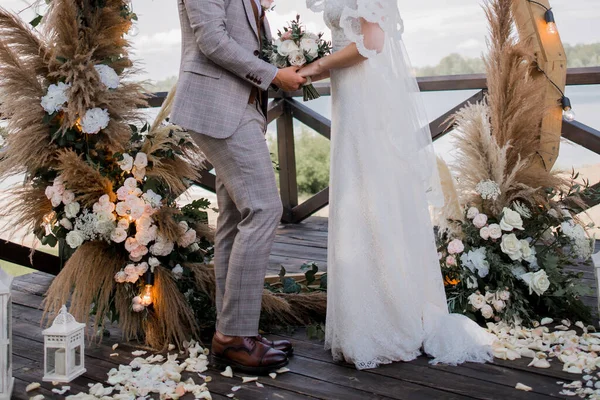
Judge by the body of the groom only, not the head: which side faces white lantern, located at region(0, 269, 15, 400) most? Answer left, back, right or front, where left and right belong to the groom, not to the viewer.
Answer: back

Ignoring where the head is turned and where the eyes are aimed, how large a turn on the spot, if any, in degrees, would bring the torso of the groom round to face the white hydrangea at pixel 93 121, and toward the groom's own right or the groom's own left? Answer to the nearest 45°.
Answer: approximately 135° to the groom's own left

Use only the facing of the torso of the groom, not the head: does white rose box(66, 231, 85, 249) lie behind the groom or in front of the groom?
behind

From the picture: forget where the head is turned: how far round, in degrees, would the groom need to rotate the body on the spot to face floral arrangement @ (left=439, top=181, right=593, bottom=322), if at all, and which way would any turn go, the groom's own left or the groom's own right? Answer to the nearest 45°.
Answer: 0° — they already face it

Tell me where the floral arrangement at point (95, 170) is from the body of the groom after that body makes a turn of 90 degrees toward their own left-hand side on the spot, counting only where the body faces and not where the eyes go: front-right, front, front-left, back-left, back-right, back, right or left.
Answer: front-left

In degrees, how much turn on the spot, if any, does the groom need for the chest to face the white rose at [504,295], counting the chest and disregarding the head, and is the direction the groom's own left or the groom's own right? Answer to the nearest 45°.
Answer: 0° — they already face it

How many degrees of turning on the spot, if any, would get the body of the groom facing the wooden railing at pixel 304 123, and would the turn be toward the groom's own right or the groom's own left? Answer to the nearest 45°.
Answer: approximately 90° to the groom's own left

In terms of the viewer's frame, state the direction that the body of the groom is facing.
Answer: to the viewer's right

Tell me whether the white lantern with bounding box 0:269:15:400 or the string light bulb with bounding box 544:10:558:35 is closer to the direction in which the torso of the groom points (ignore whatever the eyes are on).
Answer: the string light bulb
